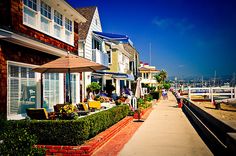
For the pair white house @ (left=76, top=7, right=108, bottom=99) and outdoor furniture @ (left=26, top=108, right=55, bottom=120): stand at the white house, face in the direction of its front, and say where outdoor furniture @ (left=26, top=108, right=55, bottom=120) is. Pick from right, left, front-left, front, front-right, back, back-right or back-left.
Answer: front-right

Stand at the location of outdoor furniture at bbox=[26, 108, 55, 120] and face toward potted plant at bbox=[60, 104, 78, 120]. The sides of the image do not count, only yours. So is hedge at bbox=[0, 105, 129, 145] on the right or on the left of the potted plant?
right

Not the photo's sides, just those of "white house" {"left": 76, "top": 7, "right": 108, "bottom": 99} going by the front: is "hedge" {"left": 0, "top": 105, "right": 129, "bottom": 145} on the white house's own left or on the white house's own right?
on the white house's own right

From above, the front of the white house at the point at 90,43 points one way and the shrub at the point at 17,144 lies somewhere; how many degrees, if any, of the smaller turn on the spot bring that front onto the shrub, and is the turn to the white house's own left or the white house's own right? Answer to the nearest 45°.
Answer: approximately 45° to the white house's own right

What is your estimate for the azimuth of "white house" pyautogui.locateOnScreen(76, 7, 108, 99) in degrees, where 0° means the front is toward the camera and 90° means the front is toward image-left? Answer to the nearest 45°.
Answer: approximately 315°

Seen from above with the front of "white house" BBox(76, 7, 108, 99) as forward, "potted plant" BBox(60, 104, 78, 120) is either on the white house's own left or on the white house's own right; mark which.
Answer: on the white house's own right
